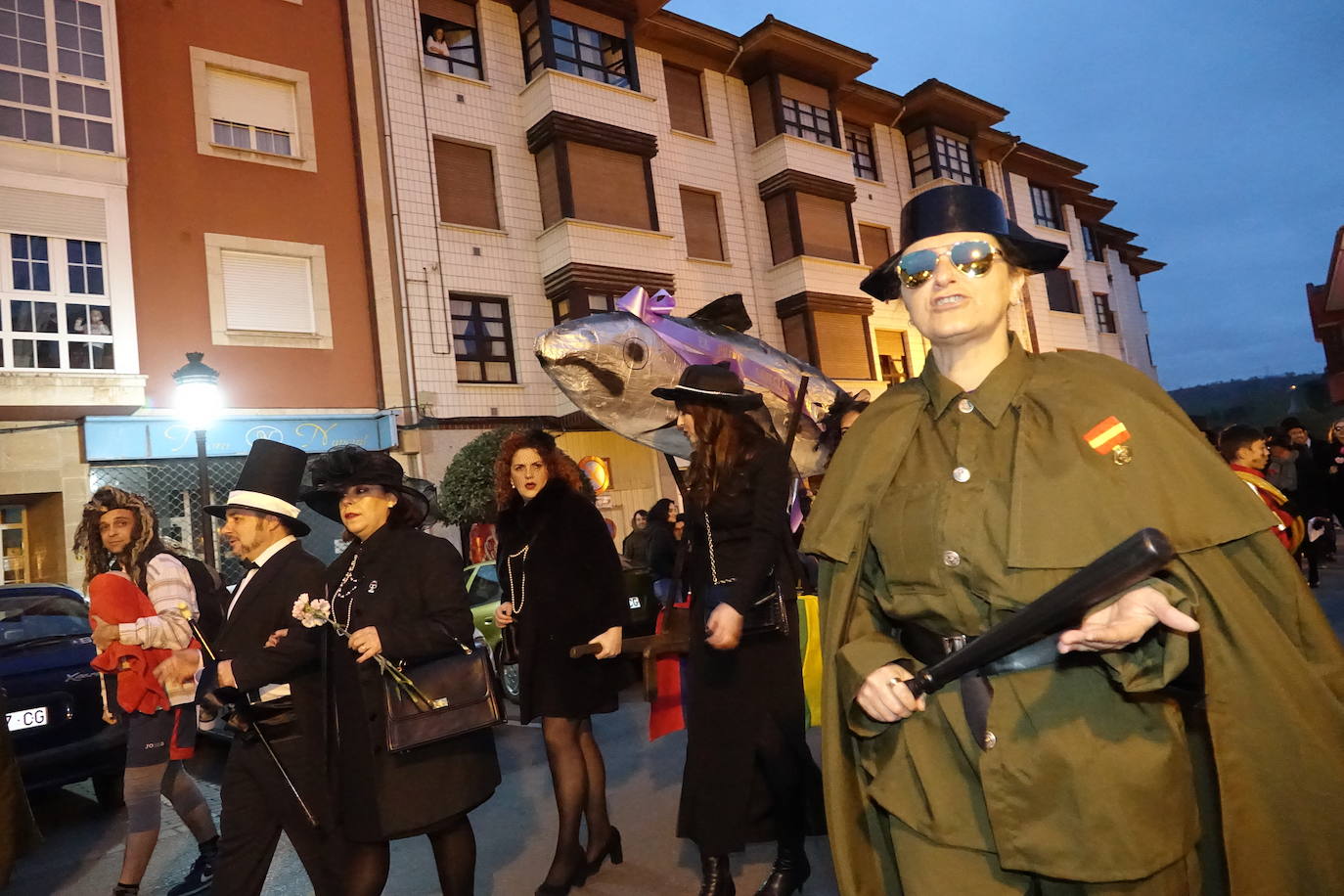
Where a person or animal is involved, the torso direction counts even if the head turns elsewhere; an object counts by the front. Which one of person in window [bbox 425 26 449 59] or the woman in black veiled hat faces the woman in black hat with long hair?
the person in window

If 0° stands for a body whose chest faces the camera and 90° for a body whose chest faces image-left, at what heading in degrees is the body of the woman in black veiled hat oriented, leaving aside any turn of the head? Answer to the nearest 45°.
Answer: approximately 45°

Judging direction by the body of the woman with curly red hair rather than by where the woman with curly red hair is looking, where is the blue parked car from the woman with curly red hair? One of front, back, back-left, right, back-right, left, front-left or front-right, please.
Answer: right

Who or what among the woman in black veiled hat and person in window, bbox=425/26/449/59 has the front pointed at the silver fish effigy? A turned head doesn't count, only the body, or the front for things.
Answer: the person in window

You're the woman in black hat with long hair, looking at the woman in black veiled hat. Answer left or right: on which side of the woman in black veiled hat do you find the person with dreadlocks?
right

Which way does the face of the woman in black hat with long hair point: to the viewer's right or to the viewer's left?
to the viewer's left

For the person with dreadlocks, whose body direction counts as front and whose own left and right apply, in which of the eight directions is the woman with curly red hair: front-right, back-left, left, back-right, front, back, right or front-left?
left

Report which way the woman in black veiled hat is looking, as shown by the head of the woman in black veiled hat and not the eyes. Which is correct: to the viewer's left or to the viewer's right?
to the viewer's left

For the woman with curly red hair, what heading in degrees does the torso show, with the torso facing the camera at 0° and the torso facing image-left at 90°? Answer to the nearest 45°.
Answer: approximately 45°
